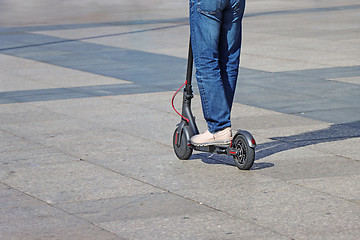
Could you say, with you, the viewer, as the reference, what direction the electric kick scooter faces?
facing away from the viewer and to the left of the viewer
